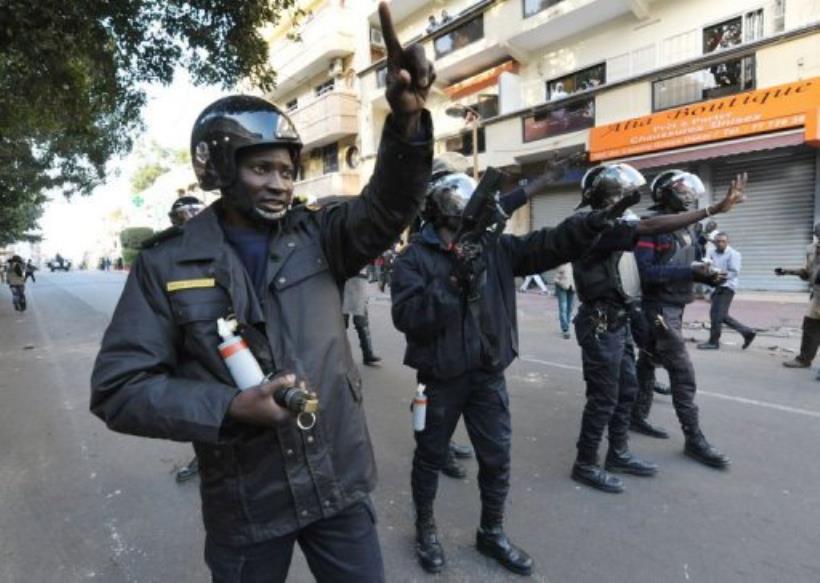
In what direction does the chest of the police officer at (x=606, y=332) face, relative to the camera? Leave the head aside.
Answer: to the viewer's right

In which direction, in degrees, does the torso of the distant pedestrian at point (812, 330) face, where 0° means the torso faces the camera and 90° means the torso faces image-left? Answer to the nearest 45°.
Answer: approximately 90°

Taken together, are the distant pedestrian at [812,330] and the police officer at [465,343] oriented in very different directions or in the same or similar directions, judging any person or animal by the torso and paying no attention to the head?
very different directions

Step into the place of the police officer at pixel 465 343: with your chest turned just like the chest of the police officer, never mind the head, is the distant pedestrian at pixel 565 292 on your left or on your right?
on your left

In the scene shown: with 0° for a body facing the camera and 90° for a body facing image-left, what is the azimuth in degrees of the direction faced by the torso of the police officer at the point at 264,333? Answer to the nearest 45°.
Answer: approximately 315°

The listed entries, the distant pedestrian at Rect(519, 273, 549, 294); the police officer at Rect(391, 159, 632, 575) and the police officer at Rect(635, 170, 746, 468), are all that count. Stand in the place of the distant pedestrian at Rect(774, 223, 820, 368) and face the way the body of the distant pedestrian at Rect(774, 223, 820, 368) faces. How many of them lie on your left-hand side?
2
